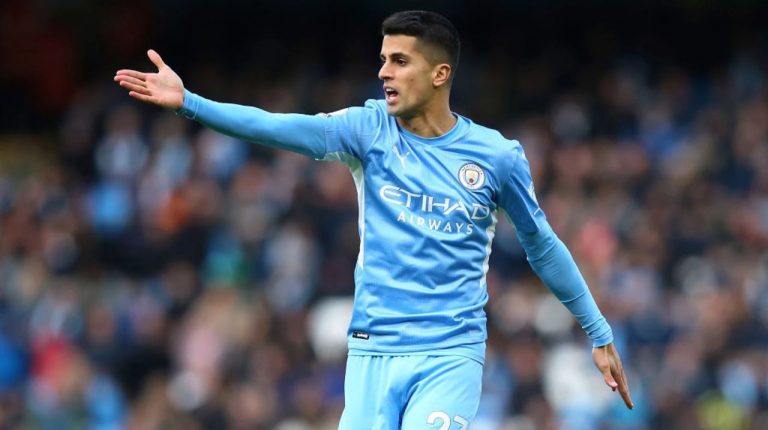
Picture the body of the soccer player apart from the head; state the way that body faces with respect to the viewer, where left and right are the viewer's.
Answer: facing the viewer
